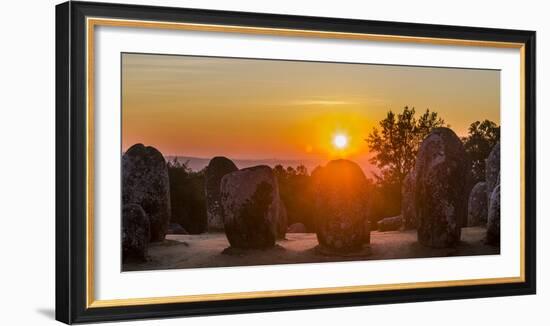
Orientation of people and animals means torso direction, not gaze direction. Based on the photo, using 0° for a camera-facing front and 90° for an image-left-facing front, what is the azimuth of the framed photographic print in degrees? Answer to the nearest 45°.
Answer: approximately 315°
